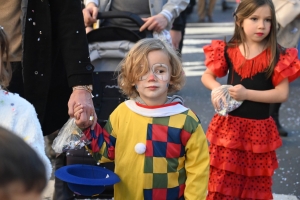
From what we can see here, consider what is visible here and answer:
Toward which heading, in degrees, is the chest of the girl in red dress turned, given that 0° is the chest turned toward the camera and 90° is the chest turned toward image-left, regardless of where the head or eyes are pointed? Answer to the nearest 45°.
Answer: approximately 0°
